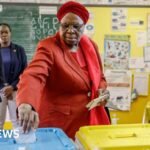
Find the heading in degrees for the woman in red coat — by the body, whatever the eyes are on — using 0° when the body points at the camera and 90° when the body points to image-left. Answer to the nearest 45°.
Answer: approximately 315°

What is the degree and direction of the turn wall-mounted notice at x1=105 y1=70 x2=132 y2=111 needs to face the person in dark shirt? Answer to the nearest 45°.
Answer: approximately 45° to its right

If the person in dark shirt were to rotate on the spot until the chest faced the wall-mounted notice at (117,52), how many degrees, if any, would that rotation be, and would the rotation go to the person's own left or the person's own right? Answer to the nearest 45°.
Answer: approximately 90° to the person's own left

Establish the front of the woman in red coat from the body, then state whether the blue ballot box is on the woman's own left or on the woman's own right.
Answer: on the woman's own right

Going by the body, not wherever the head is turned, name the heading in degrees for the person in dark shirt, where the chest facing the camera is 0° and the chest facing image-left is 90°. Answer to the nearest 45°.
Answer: approximately 0°

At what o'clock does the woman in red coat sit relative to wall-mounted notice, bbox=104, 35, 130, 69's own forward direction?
The woman in red coat is roughly at 12 o'clock from the wall-mounted notice.

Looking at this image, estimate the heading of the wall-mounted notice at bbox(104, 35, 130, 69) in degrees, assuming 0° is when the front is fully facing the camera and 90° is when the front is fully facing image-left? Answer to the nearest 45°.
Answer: approximately 0°
